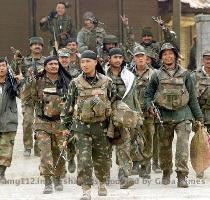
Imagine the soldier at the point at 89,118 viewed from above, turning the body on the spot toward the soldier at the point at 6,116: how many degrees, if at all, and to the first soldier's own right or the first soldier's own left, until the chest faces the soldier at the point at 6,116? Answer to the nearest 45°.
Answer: approximately 135° to the first soldier's own right

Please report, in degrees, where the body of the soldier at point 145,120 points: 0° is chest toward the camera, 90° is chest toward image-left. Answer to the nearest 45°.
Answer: approximately 0°

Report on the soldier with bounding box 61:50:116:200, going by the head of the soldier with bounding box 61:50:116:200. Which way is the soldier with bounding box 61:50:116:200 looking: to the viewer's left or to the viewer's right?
to the viewer's left

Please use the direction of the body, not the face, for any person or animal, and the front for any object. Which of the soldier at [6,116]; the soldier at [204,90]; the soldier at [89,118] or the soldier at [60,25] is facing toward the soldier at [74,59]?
the soldier at [60,25]

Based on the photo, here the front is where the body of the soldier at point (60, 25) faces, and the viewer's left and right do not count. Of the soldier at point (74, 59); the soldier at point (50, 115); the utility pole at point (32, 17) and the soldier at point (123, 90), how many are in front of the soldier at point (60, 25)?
3

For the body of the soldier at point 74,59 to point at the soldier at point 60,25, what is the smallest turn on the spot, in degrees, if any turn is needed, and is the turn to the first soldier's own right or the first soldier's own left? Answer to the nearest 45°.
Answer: approximately 180°

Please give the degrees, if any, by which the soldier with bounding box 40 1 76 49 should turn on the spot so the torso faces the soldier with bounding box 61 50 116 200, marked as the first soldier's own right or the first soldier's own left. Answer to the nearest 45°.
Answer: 0° — they already face them

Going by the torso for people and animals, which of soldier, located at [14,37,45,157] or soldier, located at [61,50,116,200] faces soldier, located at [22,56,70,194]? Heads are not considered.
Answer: soldier, located at [14,37,45,157]

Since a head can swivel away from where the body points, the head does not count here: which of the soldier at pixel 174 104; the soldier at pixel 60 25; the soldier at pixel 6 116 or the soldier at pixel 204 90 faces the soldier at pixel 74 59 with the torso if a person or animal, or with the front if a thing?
the soldier at pixel 60 25

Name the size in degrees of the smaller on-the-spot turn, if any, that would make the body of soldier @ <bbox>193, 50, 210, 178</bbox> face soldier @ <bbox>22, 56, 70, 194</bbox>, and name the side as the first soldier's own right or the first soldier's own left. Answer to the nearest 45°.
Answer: approximately 45° to the first soldier's own right
